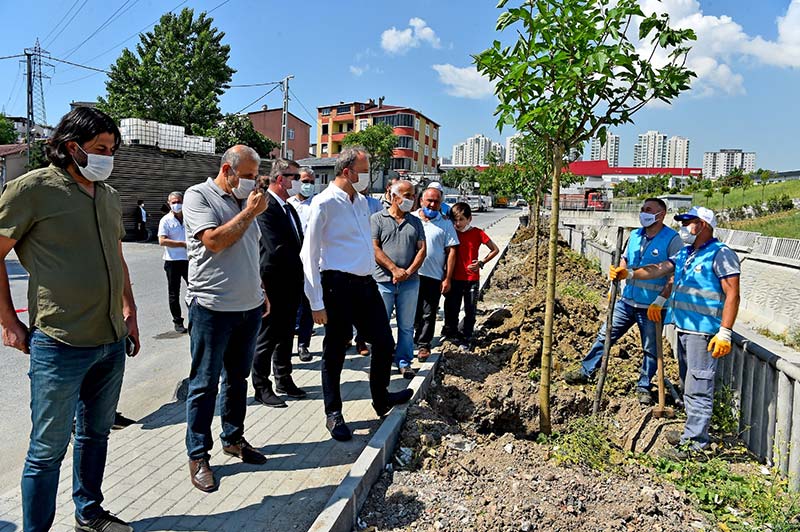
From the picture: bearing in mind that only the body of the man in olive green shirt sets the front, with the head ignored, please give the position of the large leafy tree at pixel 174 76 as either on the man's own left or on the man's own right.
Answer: on the man's own left

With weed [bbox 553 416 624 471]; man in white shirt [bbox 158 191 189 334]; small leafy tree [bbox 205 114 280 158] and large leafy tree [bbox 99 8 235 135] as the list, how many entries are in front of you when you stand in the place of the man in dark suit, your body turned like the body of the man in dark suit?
1

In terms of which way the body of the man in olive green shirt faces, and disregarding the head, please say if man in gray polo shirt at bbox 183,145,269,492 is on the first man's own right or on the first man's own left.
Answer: on the first man's own left

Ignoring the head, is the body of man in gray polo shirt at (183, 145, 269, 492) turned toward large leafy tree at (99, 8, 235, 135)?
no

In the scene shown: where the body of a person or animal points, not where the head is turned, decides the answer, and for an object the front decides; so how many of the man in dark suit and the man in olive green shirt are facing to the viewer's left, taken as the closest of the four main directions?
0

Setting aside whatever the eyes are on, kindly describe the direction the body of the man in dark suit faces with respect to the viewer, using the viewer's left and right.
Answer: facing the viewer and to the right of the viewer

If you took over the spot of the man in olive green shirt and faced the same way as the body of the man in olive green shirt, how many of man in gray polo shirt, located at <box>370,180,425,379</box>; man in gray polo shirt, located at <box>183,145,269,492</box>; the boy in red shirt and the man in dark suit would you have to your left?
4

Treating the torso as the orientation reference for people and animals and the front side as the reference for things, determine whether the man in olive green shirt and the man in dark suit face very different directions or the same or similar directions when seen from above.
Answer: same or similar directions

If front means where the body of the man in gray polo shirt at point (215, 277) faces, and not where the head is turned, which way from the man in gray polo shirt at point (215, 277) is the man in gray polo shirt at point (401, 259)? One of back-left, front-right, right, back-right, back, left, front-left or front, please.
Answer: left

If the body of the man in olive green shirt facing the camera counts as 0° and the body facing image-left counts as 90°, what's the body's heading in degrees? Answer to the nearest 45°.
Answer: approximately 315°

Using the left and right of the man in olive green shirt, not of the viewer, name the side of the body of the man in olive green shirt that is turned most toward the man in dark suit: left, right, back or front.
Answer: left

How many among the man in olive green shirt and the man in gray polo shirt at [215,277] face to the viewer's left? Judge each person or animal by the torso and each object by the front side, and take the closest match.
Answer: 0

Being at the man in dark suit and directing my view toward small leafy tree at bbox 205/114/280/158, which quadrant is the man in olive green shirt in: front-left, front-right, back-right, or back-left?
back-left

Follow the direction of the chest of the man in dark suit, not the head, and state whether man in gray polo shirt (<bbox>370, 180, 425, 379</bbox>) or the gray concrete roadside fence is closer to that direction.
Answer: the gray concrete roadside fence

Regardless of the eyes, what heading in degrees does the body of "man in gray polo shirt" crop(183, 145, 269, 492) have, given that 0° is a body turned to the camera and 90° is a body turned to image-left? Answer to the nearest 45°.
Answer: approximately 315°

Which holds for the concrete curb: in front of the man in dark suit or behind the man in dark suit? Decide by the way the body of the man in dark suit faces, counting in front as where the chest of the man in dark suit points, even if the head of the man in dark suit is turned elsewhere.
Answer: in front

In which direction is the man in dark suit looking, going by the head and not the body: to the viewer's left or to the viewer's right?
to the viewer's right

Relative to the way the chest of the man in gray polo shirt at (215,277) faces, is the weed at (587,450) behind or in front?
in front

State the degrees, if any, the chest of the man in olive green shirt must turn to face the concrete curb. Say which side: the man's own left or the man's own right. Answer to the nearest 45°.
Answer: approximately 45° to the man's own left
